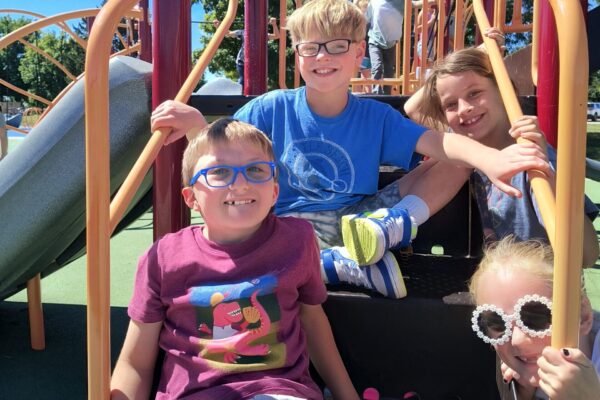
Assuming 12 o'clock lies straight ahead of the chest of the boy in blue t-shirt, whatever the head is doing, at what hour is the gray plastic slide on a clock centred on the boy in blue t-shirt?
The gray plastic slide is roughly at 3 o'clock from the boy in blue t-shirt.

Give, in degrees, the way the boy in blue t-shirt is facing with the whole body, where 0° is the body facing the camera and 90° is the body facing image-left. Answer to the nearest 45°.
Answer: approximately 0°
